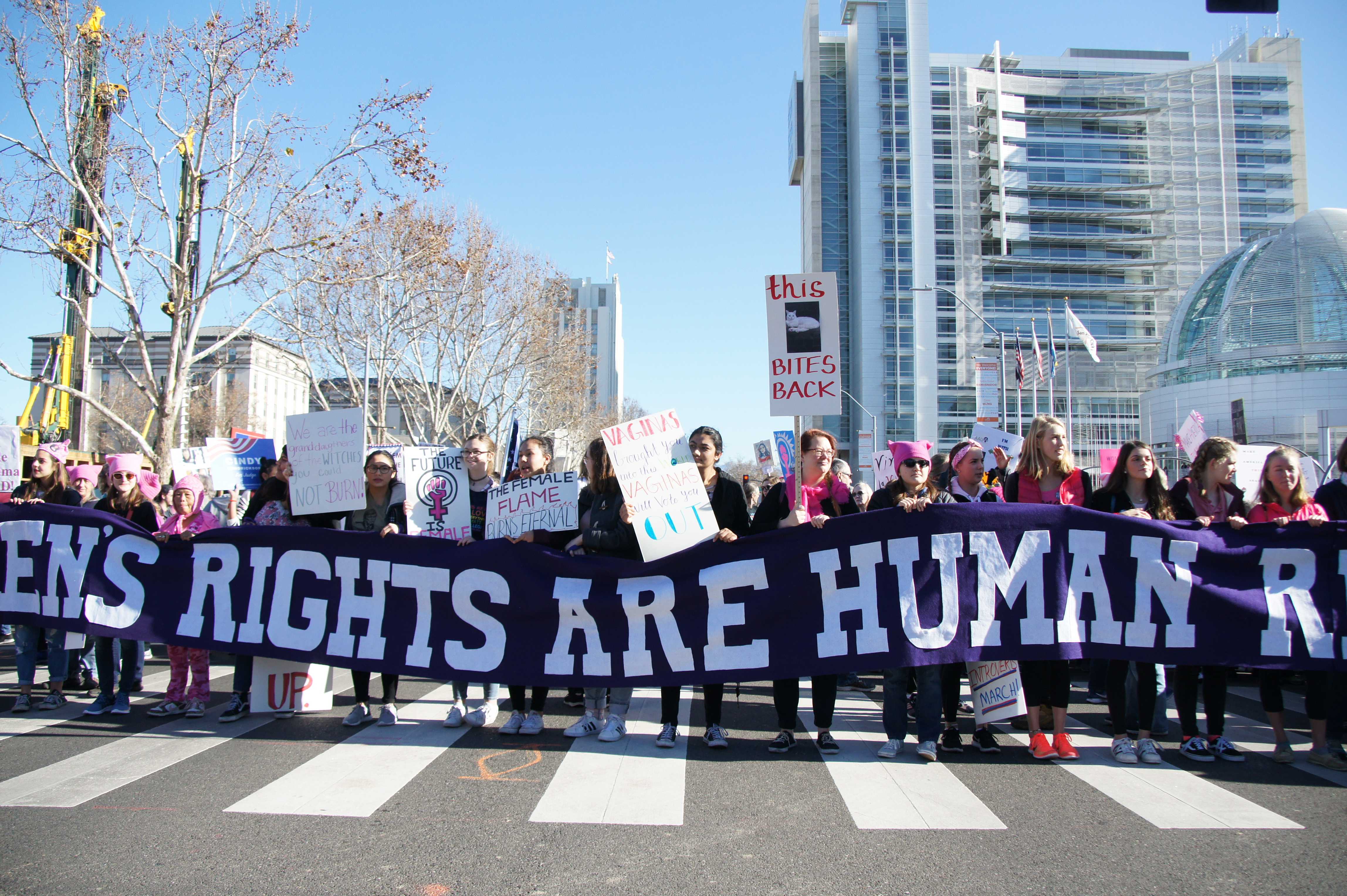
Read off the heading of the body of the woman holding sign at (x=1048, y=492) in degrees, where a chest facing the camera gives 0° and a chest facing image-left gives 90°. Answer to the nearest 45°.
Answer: approximately 0°

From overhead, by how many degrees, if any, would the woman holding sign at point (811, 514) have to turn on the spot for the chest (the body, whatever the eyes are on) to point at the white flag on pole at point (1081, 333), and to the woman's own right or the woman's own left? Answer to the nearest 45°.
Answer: approximately 180°

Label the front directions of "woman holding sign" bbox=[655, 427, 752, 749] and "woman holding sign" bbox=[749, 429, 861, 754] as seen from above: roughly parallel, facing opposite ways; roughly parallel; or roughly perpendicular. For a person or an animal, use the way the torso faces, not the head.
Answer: roughly parallel

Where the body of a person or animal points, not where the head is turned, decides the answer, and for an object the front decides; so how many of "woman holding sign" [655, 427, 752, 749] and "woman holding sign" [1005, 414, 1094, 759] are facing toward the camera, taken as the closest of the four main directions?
2

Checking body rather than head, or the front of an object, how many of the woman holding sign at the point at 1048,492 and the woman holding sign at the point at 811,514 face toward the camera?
2

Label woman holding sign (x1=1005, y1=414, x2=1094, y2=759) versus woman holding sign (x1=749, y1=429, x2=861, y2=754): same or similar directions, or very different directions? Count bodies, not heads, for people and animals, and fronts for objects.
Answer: same or similar directions

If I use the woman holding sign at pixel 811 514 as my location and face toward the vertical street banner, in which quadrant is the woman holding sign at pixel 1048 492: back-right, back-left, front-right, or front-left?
front-right

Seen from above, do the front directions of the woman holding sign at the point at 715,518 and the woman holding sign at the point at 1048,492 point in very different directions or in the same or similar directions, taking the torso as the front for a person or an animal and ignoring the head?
same or similar directions

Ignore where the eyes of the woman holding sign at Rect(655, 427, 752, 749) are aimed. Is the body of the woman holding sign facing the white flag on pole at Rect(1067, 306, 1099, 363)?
no

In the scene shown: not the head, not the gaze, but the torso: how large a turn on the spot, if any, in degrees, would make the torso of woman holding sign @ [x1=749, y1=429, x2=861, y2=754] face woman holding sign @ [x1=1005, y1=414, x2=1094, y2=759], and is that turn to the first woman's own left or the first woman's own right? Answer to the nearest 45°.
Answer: approximately 90° to the first woman's own left

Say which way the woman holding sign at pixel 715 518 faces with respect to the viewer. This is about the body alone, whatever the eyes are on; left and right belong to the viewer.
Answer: facing the viewer

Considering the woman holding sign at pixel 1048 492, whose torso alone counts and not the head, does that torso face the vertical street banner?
no

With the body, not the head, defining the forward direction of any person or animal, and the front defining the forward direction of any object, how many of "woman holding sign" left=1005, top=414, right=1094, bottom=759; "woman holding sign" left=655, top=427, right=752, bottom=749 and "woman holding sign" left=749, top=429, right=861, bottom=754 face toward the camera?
3

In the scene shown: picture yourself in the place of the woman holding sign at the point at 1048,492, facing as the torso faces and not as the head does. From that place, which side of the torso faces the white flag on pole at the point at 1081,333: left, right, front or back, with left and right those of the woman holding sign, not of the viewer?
back

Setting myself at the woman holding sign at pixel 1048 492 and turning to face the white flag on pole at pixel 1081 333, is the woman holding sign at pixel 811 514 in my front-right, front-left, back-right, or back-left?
back-left

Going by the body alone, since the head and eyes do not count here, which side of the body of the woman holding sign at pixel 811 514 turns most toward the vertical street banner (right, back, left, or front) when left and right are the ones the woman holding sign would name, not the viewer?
back

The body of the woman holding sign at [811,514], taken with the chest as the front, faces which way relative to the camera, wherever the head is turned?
toward the camera
